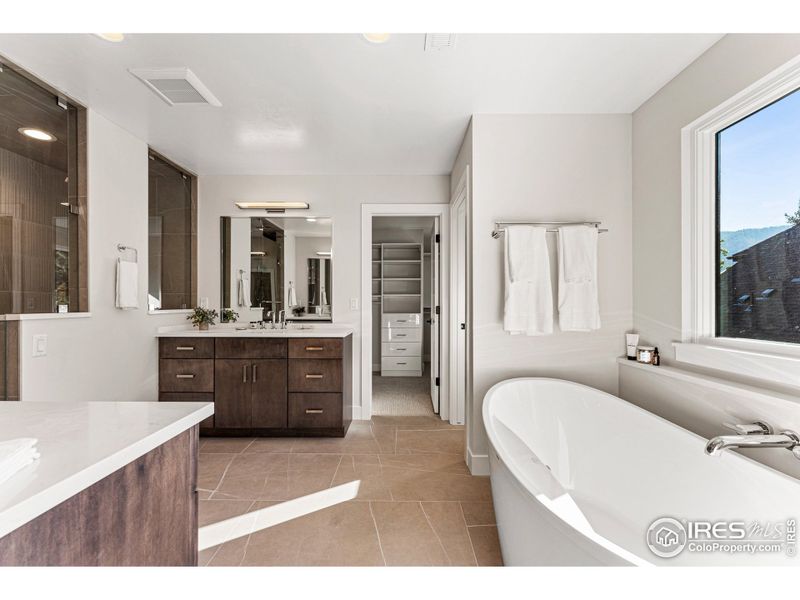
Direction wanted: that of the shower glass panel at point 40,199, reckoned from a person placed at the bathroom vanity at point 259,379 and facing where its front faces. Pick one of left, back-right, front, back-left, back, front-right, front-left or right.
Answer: front-right

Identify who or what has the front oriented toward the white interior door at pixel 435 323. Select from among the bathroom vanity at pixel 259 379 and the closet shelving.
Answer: the closet shelving

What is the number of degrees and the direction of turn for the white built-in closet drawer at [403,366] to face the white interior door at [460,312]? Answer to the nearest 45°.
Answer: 0° — it already faces it

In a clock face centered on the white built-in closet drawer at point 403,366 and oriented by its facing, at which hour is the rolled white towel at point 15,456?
The rolled white towel is roughly at 12 o'clock from the white built-in closet drawer.

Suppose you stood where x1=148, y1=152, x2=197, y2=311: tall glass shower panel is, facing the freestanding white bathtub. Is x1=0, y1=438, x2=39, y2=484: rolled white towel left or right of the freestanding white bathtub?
right

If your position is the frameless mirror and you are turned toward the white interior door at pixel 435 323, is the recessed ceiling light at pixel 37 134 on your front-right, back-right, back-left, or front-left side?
back-right

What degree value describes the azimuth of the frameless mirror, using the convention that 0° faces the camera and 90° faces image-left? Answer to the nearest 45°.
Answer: approximately 0°

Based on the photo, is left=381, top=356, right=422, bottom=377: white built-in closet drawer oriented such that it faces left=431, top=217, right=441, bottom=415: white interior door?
yes

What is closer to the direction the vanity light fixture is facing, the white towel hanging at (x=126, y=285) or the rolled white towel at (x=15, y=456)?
the rolled white towel

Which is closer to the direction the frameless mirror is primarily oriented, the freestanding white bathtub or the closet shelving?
the freestanding white bathtub

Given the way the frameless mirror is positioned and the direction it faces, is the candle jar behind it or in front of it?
in front
